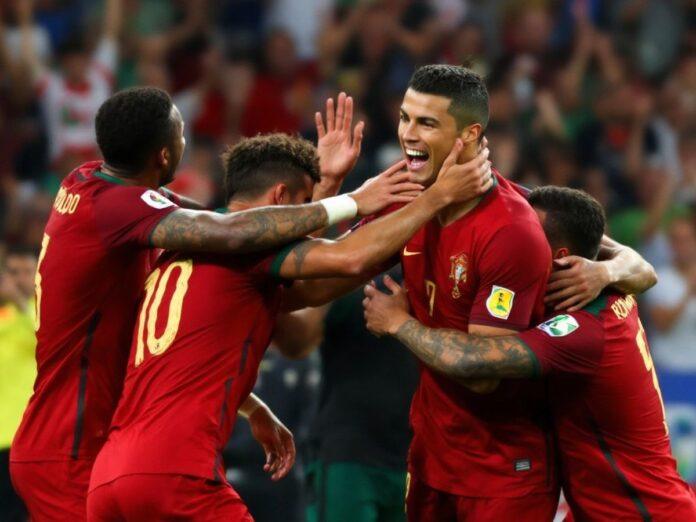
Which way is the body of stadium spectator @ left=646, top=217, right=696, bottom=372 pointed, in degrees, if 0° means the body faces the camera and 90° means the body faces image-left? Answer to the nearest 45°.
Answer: approximately 0°

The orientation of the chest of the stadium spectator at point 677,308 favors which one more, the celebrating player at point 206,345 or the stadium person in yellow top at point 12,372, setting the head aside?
the celebrating player

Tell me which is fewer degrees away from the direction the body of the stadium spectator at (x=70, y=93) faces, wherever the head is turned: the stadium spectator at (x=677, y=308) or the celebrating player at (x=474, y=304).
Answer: the celebrating player

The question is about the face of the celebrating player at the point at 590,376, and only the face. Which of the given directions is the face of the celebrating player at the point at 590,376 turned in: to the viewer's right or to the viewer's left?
to the viewer's left

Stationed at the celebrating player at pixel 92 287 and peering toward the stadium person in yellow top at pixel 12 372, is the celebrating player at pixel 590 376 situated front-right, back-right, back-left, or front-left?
back-right

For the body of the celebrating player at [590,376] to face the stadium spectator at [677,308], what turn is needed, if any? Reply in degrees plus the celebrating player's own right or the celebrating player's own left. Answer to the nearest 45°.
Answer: approximately 90° to the celebrating player's own right

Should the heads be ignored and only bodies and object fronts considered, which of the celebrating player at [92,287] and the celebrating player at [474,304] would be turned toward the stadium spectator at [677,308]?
the celebrating player at [92,287]

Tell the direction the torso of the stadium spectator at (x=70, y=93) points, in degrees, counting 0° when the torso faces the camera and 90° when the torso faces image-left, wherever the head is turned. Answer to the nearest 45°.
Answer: approximately 0°

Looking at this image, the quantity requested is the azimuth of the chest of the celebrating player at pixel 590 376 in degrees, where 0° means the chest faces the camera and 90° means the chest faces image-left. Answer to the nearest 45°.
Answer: approximately 90°

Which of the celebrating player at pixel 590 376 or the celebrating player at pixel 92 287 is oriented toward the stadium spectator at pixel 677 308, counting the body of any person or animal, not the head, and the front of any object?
the celebrating player at pixel 92 287

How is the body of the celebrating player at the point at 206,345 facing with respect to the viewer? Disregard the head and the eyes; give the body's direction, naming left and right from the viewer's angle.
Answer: facing away from the viewer and to the right of the viewer

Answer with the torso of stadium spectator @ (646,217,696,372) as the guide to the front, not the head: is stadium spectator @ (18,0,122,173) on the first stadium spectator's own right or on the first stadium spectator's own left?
on the first stadium spectator's own right

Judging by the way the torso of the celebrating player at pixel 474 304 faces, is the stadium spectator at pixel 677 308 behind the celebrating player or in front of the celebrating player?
behind

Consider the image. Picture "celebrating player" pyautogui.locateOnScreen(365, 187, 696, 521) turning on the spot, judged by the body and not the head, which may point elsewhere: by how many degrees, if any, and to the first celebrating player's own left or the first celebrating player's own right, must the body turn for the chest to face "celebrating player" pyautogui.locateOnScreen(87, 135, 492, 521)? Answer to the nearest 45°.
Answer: approximately 45° to the first celebrating player's own left
